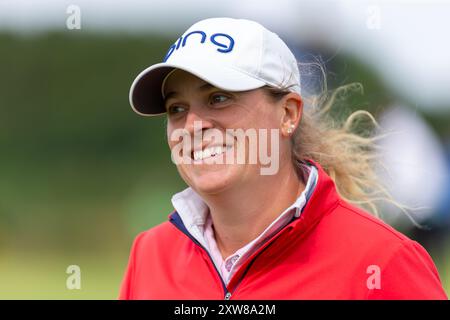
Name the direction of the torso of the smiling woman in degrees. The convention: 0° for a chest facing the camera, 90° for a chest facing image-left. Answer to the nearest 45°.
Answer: approximately 45°
